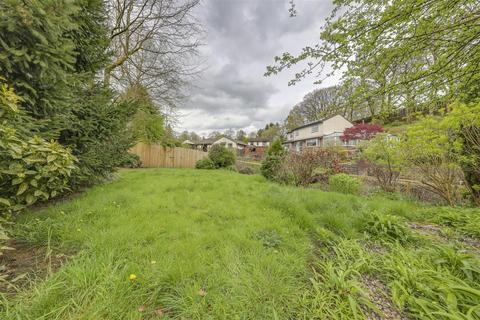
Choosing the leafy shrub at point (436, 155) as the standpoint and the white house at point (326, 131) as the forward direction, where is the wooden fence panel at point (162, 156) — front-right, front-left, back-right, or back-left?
front-left

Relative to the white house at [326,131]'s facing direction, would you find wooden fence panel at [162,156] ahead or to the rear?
ahead

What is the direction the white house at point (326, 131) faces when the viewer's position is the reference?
facing the viewer and to the left of the viewer

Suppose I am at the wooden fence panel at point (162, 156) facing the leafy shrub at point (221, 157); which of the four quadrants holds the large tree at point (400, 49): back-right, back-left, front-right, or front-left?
front-right

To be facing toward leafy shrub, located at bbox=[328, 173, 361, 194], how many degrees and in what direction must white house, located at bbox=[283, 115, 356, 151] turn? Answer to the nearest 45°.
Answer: approximately 45° to its left

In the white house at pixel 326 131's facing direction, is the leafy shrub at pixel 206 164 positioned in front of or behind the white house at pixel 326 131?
in front

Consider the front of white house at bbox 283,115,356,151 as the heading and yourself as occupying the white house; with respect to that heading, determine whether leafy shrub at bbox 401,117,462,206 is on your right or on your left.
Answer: on your left

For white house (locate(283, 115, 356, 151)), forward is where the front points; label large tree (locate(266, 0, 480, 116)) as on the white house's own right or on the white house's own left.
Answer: on the white house's own left

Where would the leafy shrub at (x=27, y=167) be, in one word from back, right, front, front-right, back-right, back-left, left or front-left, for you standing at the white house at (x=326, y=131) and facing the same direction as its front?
front-left

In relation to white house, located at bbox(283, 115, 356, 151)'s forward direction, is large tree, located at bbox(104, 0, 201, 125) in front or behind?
in front

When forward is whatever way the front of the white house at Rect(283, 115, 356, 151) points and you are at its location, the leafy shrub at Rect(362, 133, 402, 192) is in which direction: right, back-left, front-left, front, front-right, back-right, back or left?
front-left
